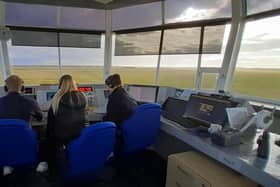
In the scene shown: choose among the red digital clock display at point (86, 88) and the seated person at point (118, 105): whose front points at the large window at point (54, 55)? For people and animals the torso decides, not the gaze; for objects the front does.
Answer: the seated person

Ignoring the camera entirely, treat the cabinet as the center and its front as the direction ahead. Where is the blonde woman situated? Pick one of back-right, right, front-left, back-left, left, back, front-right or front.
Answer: front-right

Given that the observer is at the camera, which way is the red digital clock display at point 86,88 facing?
facing the viewer

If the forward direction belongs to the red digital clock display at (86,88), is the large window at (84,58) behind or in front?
behind

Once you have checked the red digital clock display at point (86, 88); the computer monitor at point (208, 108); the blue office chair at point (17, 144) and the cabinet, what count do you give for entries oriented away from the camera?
1

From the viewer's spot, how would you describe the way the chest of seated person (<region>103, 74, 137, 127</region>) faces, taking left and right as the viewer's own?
facing away from the viewer and to the left of the viewer

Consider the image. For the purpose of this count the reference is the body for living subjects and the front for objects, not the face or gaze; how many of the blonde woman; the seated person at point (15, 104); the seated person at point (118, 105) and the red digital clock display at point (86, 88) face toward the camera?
1

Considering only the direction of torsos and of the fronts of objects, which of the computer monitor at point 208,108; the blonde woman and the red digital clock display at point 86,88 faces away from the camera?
the blonde woman

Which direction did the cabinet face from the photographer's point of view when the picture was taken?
facing the viewer and to the left of the viewer

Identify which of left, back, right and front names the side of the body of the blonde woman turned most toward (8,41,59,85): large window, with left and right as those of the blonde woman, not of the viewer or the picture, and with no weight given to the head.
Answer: front

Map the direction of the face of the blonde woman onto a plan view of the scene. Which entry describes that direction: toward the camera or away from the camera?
away from the camera

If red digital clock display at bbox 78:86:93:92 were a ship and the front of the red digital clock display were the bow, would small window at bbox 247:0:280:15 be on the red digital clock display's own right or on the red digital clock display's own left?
on the red digital clock display's own left

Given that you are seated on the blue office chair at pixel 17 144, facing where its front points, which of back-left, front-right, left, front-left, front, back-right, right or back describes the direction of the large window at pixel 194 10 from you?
right

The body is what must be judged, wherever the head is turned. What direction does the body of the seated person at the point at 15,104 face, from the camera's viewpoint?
away from the camera

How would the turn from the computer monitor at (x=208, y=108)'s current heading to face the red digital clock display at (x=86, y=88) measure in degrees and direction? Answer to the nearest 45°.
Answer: approximately 45° to its right

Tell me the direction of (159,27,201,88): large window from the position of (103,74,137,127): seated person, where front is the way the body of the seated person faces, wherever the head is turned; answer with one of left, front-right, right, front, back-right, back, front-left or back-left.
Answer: right

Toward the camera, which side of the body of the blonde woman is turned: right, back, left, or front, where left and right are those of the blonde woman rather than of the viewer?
back

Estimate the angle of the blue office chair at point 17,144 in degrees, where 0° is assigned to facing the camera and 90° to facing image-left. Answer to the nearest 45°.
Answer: approximately 180°

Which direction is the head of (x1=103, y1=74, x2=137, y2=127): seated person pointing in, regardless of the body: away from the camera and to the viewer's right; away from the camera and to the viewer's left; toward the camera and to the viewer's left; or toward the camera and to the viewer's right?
away from the camera and to the viewer's left
